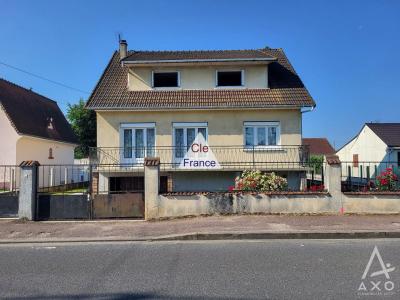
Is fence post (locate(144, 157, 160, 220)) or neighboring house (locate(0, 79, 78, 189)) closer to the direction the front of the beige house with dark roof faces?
the fence post

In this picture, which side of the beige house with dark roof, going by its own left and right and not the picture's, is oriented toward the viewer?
front

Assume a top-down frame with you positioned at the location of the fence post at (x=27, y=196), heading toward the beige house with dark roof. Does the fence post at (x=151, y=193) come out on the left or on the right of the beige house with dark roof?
right

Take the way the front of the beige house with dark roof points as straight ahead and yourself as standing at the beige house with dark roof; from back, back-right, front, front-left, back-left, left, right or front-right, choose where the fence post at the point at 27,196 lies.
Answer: front-right

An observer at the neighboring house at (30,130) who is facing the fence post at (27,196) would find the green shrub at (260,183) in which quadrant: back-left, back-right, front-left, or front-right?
front-left

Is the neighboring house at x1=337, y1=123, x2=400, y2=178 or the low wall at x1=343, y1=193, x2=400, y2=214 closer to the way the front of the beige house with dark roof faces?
the low wall
